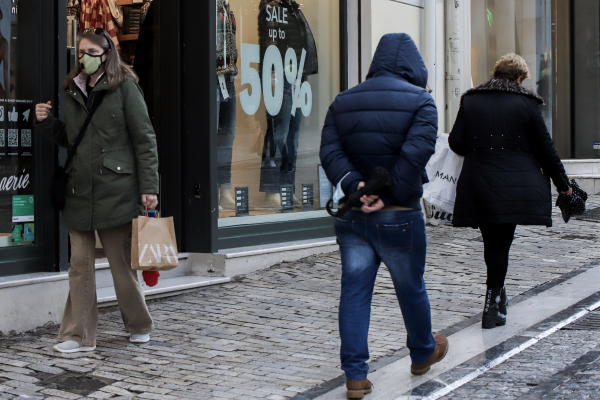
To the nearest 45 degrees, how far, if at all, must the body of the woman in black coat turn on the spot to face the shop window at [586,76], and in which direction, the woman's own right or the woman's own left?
0° — they already face it

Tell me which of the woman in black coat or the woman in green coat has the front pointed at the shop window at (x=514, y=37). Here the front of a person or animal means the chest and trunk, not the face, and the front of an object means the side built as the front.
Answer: the woman in black coat

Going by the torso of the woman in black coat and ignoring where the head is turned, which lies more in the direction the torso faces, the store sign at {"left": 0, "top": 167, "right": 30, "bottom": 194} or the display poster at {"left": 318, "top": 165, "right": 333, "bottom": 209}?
the display poster

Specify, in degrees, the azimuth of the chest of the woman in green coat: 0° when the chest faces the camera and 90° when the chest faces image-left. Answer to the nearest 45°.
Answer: approximately 45°

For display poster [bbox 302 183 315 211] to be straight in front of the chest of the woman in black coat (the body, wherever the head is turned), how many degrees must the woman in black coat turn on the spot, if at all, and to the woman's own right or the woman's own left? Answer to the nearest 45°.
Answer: approximately 45° to the woman's own left

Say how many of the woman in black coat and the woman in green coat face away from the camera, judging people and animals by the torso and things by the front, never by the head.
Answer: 1

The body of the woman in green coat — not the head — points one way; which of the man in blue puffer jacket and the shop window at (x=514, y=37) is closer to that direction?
the man in blue puffer jacket

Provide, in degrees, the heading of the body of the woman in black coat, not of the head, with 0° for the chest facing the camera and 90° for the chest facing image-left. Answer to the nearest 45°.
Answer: approximately 180°

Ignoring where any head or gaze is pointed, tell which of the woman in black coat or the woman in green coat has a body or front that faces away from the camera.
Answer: the woman in black coat

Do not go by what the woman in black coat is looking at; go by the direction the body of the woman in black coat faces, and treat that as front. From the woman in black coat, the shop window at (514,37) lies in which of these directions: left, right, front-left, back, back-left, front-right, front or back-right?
front

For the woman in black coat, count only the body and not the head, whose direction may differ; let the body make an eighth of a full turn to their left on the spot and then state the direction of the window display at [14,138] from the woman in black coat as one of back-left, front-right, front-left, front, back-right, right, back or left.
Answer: front-left

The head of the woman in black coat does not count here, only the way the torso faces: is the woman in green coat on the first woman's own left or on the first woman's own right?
on the first woman's own left
